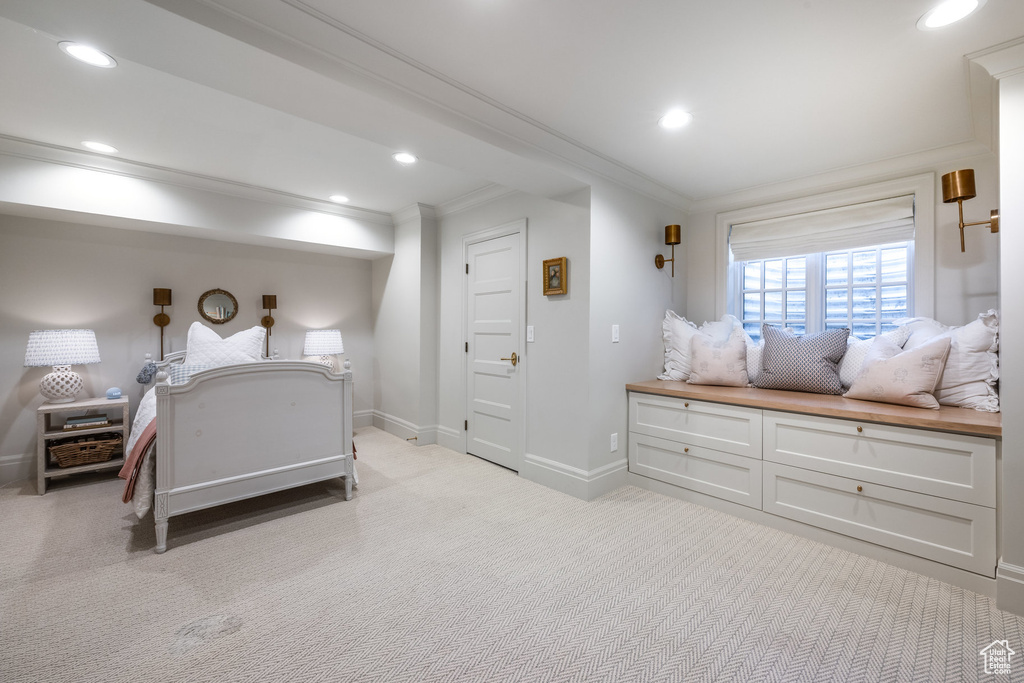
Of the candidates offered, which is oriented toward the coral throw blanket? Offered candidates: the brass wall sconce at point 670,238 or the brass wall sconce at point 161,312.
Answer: the brass wall sconce at point 161,312

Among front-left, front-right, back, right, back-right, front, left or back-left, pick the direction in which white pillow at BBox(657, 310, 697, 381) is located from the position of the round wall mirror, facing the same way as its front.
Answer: front-left

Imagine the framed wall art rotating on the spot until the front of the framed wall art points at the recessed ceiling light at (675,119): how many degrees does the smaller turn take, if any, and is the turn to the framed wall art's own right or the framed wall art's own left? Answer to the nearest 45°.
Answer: approximately 90° to the framed wall art's own left

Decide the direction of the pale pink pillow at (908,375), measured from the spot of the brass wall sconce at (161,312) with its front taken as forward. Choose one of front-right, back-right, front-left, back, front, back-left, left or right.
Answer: front-left

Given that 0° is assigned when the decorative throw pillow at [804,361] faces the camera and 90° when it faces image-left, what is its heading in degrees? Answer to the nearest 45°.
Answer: approximately 0°

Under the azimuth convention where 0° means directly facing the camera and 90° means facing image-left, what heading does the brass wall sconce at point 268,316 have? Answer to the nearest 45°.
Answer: approximately 0°

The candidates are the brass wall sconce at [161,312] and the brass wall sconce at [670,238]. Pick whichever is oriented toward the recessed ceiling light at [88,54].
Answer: the brass wall sconce at [161,312]

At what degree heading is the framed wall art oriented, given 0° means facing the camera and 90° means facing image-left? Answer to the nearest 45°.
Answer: approximately 45°

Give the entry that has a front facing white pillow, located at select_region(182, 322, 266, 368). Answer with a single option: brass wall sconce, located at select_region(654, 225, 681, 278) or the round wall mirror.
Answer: the round wall mirror

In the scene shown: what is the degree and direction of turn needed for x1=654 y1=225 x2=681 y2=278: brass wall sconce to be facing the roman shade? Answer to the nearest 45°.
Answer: approximately 45° to its left

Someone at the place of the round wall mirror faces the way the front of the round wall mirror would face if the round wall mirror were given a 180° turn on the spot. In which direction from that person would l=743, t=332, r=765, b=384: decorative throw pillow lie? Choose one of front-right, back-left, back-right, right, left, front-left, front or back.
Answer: back-right
